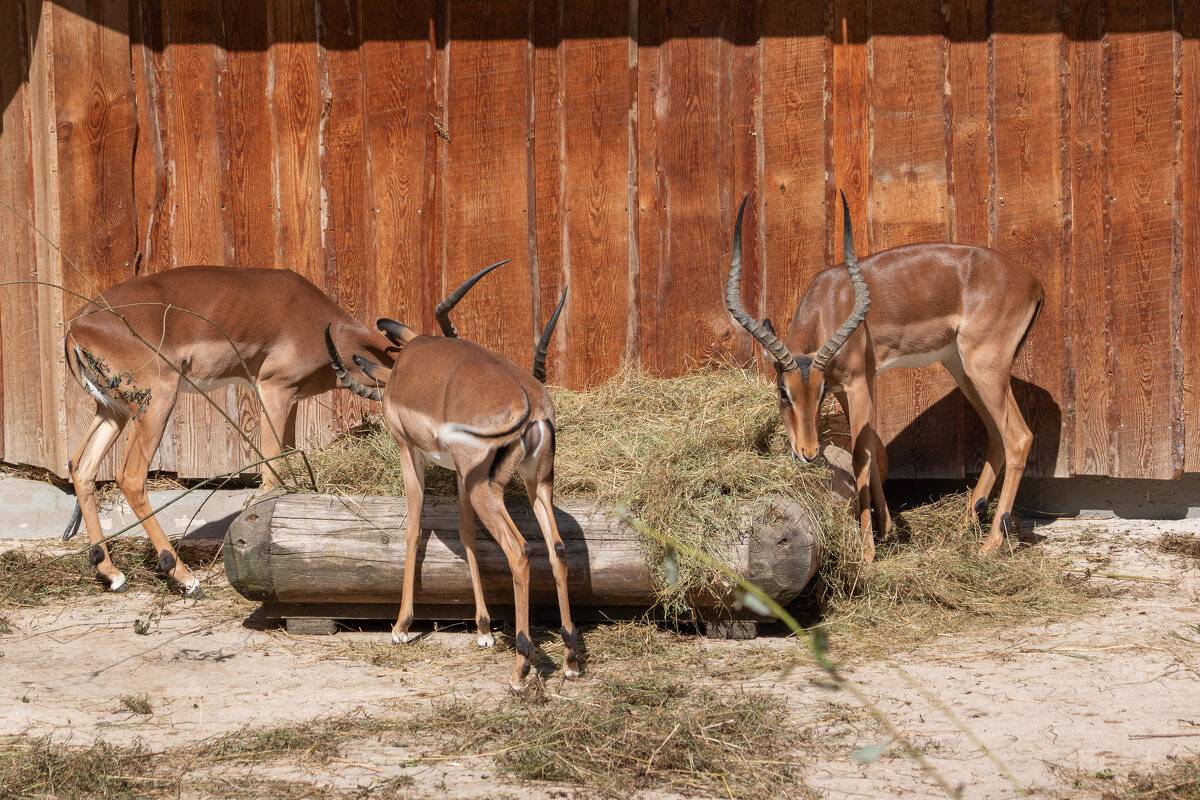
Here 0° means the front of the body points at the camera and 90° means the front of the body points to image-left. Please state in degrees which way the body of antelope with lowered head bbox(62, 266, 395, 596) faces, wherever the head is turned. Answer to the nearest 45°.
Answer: approximately 270°

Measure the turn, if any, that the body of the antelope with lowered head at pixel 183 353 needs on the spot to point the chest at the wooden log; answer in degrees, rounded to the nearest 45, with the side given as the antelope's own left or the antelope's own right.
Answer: approximately 45° to the antelope's own right

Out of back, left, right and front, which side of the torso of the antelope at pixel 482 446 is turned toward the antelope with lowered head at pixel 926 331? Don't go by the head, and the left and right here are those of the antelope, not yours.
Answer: right

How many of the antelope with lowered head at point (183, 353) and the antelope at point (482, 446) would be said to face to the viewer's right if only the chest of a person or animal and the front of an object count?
1

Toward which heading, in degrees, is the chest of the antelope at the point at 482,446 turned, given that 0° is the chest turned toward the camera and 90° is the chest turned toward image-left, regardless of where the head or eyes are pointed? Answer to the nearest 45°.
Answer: approximately 135°
